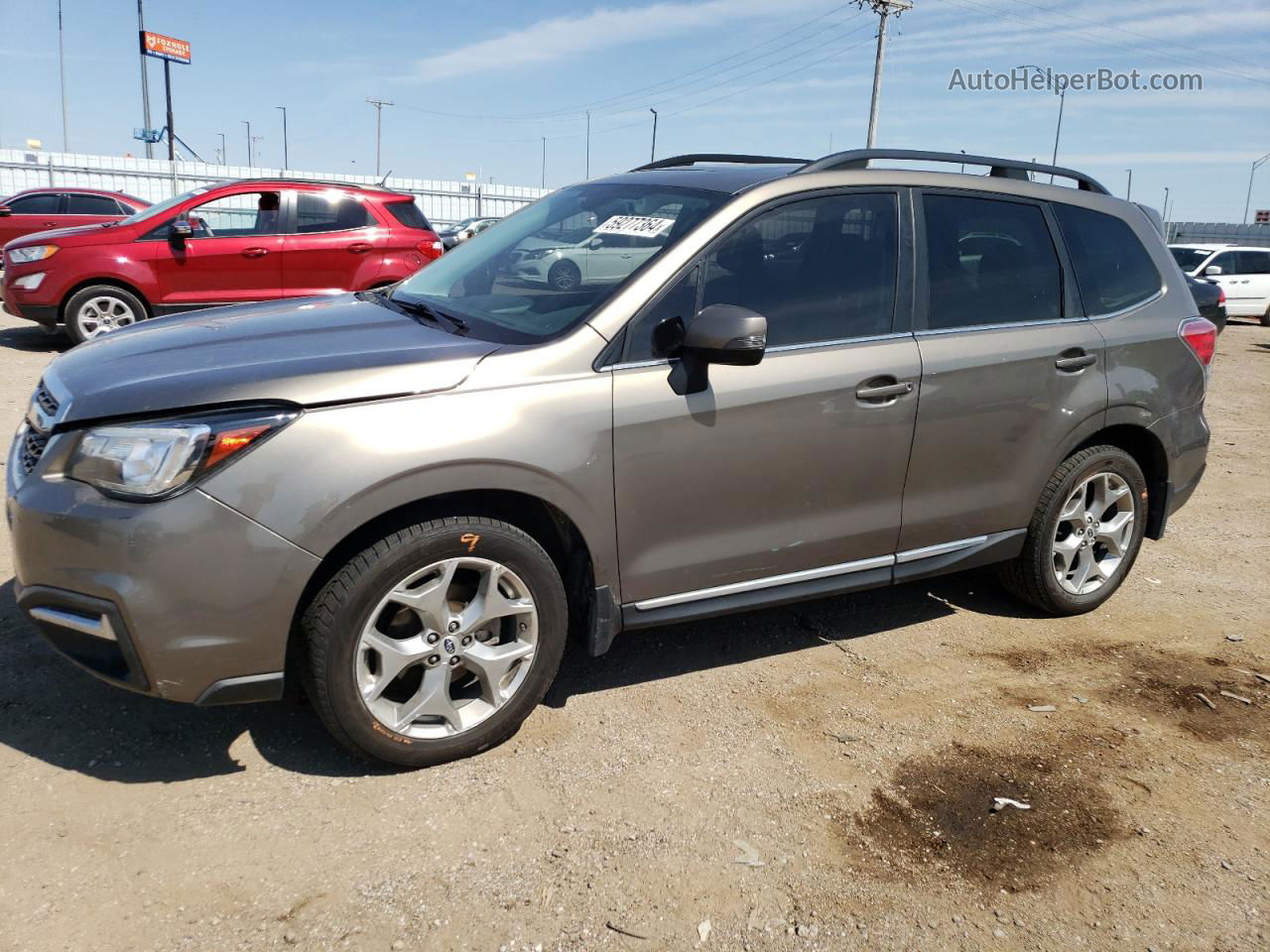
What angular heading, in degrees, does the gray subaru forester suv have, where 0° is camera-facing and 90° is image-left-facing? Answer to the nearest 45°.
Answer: approximately 45°

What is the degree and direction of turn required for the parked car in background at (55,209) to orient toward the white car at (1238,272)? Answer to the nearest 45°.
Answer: approximately 180°

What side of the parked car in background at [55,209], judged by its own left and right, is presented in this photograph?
left

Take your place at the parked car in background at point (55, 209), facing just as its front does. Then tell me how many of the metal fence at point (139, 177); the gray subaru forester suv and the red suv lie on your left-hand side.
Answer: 2

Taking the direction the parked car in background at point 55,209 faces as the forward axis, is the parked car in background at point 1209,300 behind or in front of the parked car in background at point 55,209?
behind

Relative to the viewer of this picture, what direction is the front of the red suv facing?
facing to the left of the viewer

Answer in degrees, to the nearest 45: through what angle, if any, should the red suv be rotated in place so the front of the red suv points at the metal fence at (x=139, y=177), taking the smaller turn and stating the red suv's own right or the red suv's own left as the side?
approximately 90° to the red suv's own right

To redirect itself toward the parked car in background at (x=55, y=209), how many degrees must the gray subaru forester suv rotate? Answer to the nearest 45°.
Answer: approximately 90° to its right

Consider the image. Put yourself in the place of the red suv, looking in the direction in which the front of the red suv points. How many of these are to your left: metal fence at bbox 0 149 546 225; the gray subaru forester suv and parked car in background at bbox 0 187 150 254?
1

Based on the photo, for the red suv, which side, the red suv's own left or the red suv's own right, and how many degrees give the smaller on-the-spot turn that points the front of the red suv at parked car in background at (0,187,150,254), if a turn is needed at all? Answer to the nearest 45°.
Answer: approximately 90° to the red suv's own right

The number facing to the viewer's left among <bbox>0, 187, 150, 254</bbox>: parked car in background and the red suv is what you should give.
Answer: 2

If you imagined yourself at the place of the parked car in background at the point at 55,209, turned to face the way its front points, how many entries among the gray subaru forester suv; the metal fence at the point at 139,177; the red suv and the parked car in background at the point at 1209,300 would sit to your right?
1

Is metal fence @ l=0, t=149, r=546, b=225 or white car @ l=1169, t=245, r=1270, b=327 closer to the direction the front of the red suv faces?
the metal fence

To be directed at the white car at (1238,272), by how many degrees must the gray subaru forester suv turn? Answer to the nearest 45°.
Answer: approximately 180°

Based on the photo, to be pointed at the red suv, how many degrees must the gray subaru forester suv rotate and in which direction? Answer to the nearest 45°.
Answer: approximately 90° to its right
